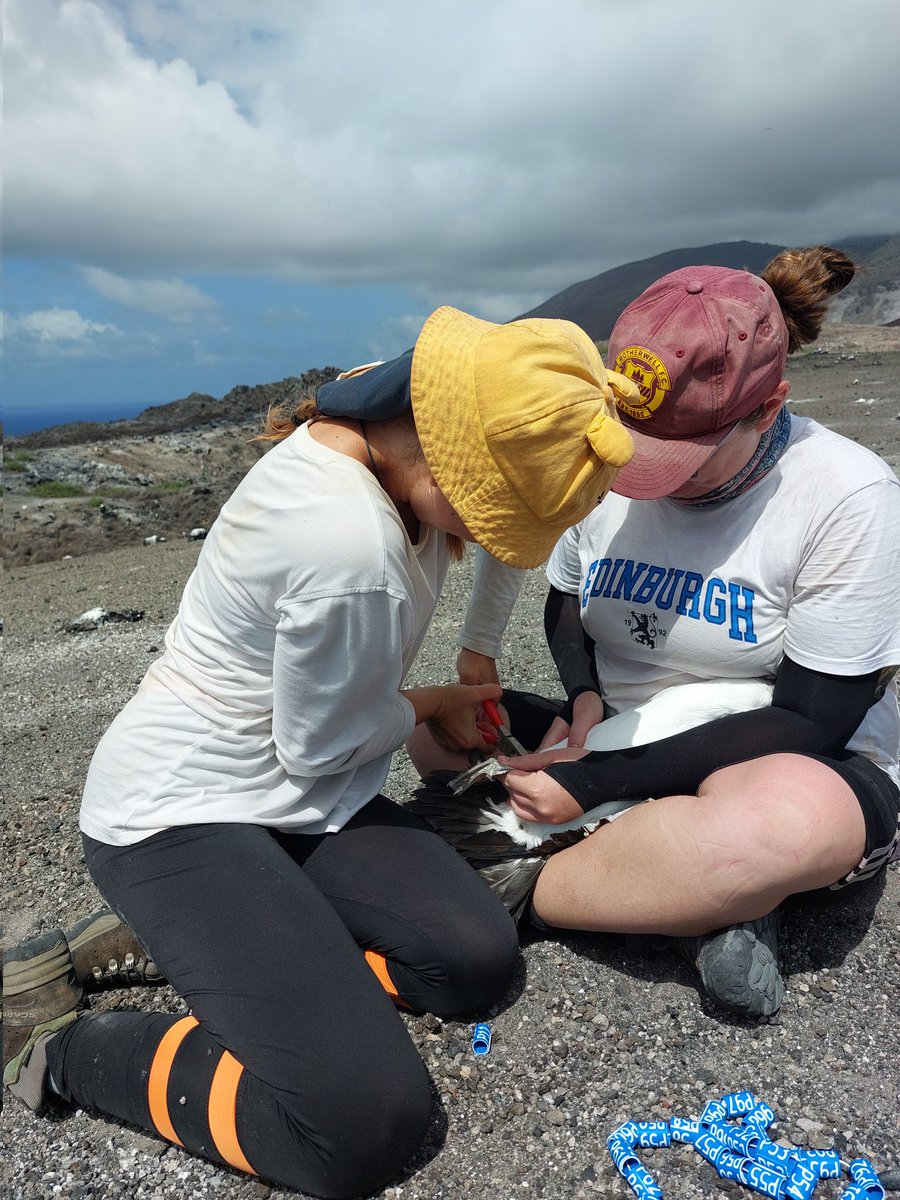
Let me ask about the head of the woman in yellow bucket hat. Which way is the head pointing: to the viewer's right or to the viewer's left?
to the viewer's right

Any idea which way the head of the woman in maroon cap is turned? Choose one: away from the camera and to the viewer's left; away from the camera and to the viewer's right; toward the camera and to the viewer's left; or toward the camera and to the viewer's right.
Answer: toward the camera and to the viewer's left

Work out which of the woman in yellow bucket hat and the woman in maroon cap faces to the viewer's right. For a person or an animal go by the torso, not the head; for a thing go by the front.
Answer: the woman in yellow bucket hat

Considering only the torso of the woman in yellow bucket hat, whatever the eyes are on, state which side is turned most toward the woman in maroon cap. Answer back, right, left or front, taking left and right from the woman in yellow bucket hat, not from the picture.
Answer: front

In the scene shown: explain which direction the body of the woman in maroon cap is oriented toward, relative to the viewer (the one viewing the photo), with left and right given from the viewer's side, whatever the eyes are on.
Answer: facing the viewer and to the left of the viewer

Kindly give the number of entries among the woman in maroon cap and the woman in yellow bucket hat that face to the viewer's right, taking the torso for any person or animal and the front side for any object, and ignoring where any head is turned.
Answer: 1

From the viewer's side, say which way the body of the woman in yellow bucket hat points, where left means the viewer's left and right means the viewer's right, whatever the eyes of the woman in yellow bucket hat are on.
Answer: facing to the right of the viewer
